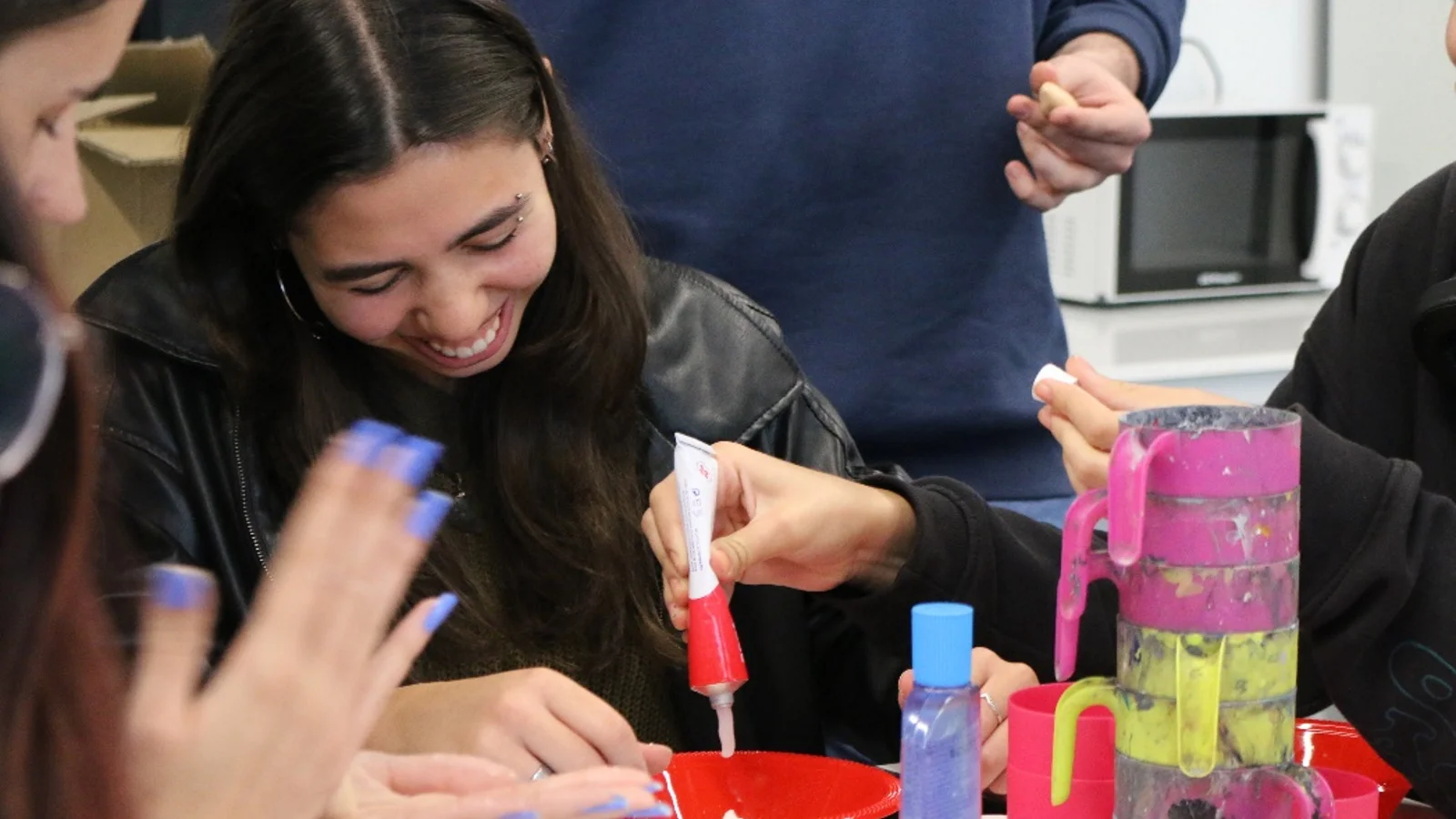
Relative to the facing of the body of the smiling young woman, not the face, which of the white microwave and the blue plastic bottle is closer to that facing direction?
the blue plastic bottle

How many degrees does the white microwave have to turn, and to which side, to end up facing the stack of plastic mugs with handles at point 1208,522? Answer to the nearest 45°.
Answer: approximately 45° to its right

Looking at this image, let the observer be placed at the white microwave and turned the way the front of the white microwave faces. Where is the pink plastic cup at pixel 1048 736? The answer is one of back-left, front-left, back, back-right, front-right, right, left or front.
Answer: front-right

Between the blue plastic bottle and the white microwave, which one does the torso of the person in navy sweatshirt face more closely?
the blue plastic bottle

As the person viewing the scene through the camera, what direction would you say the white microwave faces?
facing the viewer and to the right of the viewer

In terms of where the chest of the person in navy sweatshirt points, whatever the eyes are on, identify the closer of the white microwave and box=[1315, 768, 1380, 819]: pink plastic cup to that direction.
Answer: the pink plastic cup

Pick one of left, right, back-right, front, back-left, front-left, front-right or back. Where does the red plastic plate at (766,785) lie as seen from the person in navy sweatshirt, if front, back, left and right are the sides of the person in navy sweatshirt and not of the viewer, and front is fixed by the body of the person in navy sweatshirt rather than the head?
front

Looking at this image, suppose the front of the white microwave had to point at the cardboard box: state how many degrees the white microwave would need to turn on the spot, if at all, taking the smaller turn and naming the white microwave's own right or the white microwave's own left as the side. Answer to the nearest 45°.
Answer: approximately 90° to the white microwave's own right

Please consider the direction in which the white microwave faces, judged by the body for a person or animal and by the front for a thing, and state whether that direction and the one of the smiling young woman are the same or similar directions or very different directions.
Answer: same or similar directions

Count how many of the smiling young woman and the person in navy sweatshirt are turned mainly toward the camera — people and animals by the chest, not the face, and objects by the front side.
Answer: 2

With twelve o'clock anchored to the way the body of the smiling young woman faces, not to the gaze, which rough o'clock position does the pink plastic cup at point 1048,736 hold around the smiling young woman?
The pink plastic cup is roughly at 11 o'clock from the smiling young woman.

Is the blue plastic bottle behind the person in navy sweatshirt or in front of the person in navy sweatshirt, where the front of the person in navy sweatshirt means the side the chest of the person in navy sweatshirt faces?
in front

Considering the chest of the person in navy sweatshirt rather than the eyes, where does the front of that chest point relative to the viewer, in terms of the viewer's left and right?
facing the viewer

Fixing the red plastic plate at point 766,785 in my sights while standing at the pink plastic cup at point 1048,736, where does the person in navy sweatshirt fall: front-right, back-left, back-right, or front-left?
front-right

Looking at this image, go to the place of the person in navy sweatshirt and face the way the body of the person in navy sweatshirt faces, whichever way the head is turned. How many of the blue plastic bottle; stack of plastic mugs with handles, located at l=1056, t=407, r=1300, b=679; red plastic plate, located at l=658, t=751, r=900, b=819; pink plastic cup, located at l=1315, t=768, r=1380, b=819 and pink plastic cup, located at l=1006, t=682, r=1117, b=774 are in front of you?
5

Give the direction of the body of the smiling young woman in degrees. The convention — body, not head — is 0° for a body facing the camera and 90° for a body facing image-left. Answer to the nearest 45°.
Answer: approximately 0°
